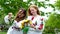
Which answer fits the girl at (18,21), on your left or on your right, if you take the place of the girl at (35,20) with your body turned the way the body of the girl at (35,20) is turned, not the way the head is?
on your right

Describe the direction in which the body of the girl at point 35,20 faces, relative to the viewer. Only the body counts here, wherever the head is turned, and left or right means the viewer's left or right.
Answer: facing the viewer and to the left of the viewer
